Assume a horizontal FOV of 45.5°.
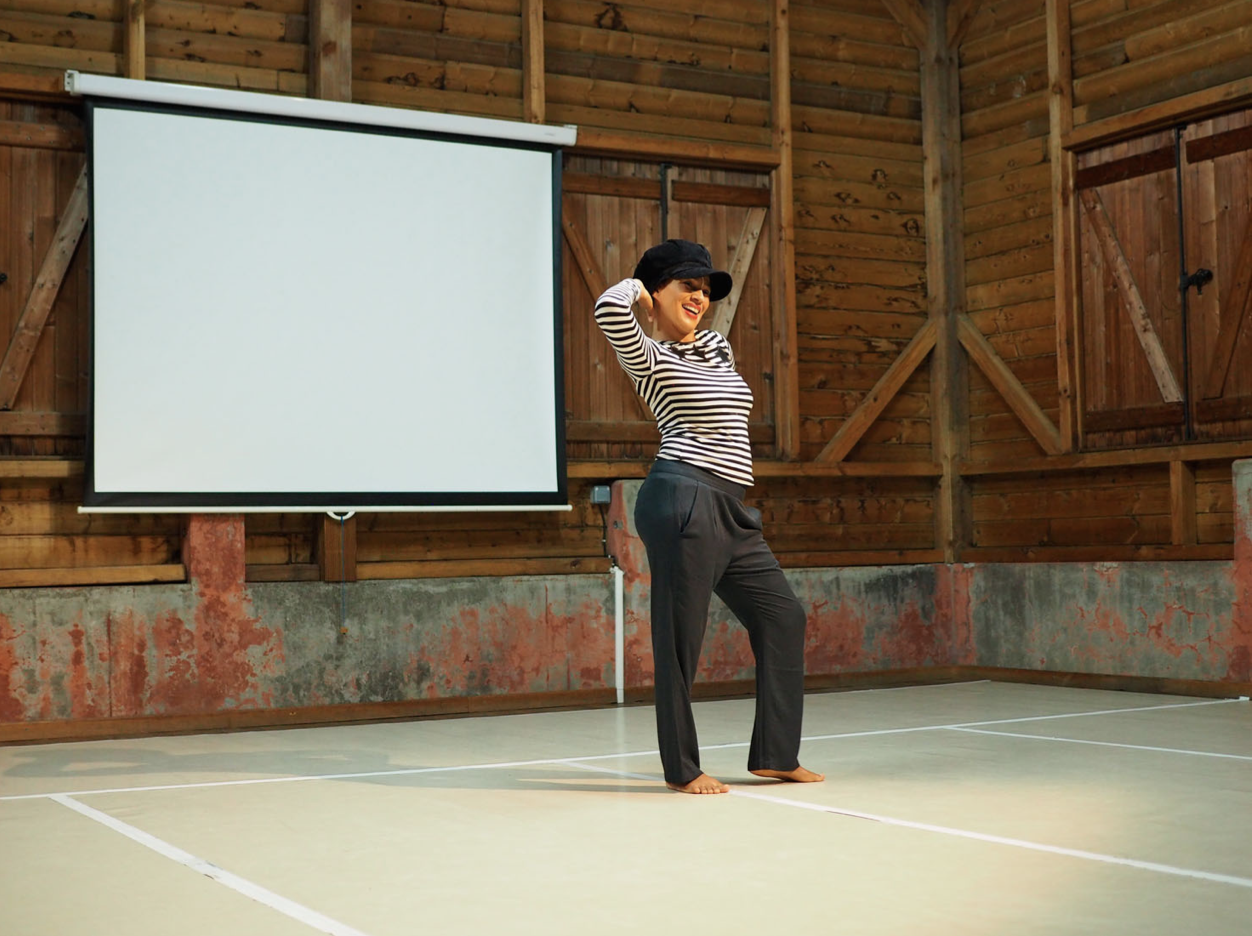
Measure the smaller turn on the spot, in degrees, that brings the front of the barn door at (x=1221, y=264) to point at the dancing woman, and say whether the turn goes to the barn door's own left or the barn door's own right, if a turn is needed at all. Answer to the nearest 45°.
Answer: approximately 45° to the barn door's own left

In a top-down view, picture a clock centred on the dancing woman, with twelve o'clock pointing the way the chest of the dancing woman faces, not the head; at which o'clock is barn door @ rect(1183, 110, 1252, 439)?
The barn door is roughly at 9 o'clock from the dancing woman.

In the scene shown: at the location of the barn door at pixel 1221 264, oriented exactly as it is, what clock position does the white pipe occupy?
The white pipe is roughly at 1 o'clock from the barn door.

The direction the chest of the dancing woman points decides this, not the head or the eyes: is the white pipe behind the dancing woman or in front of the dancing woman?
behind

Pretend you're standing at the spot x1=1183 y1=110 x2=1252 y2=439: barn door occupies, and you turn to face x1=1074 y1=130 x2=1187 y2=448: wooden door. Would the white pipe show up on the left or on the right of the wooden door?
left

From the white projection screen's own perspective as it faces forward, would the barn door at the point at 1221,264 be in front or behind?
in front

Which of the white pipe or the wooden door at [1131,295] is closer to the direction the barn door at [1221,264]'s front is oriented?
the white pipe

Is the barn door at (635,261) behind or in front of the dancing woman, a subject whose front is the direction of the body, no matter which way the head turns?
behind

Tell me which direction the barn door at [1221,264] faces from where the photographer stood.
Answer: facing the viewer and to the left of the viewer

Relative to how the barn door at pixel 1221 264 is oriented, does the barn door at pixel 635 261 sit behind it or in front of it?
in front

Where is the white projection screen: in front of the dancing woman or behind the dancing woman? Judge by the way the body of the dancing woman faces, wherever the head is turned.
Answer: behind

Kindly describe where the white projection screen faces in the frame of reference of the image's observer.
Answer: facing the viewer and to the right of the viewer

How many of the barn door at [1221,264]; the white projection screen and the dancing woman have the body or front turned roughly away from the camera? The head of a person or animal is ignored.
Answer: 0
